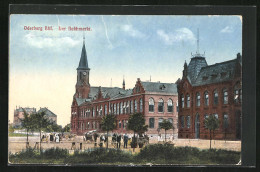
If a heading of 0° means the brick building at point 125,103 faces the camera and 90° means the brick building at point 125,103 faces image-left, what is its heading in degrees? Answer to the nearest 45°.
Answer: approximately 45°

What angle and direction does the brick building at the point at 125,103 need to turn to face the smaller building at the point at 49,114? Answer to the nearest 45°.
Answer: approximately 45° to its right
